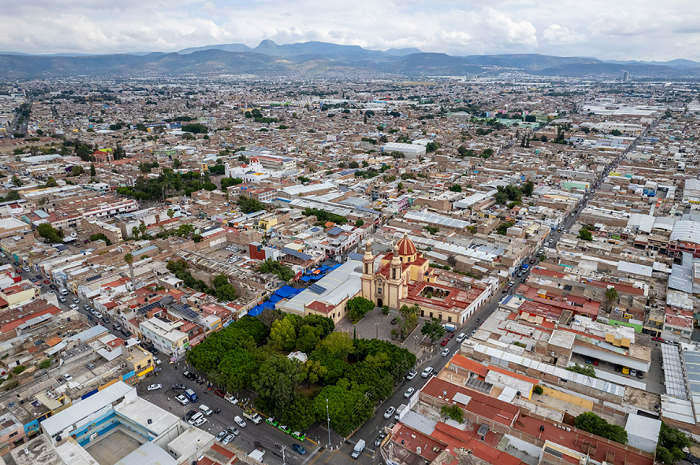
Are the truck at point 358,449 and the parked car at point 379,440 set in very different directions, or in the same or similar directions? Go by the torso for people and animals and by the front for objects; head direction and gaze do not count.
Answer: same or similar directions

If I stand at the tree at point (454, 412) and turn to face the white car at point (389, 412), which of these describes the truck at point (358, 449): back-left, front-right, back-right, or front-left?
front-left

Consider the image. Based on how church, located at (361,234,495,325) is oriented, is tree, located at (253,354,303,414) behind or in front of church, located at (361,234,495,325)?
in front

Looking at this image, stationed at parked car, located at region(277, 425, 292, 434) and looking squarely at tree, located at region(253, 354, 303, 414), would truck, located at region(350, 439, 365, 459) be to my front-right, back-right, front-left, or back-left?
back-right

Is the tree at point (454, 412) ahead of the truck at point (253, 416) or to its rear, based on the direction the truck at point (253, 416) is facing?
ahead

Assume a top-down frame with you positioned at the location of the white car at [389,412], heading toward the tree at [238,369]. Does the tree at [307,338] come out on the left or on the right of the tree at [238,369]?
right

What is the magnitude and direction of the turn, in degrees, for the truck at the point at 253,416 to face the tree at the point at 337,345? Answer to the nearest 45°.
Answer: approximately 90° to its left

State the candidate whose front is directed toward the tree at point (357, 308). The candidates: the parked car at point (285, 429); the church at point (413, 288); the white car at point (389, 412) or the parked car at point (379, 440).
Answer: the church

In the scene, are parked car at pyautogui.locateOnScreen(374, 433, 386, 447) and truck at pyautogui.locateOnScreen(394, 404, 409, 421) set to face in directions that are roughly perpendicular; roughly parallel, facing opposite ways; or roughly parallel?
roughly parallel

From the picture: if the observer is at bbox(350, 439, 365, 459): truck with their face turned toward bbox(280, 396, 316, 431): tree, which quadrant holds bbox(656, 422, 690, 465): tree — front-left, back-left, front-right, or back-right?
back-right
